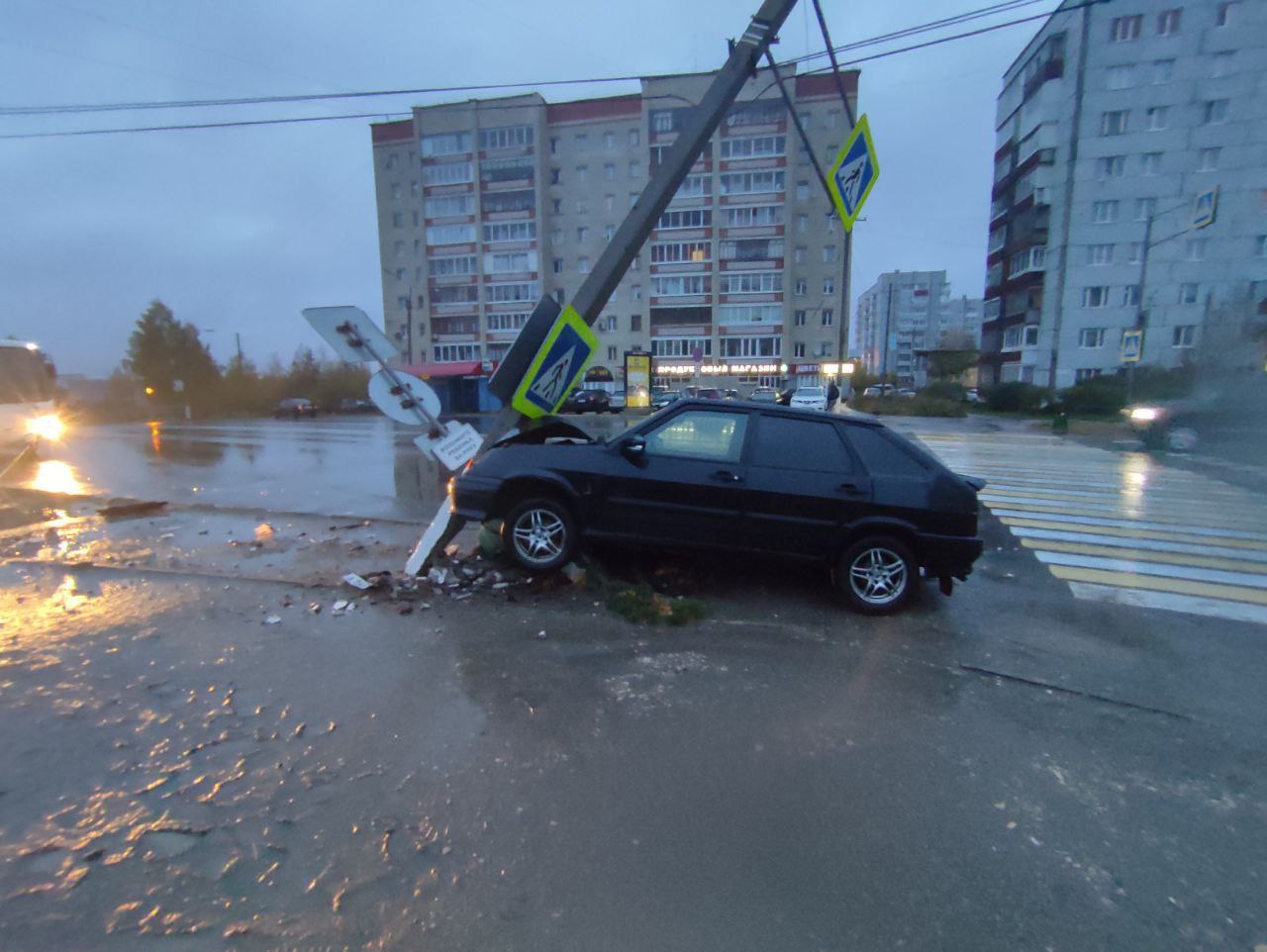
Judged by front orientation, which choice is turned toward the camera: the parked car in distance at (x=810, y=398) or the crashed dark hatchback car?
the parked car in distance

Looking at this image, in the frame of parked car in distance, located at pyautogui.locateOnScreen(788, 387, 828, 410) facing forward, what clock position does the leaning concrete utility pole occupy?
The leaning concrete utility pole is roughly at 12 o'clock from the parked car in distance.

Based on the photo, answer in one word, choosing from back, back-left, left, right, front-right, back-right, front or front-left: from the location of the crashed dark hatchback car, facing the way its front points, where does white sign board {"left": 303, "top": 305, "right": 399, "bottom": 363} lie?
front

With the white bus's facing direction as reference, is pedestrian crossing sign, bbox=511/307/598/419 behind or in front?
in front

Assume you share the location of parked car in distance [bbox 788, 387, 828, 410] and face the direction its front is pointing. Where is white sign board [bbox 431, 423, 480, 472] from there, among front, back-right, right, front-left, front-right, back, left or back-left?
front

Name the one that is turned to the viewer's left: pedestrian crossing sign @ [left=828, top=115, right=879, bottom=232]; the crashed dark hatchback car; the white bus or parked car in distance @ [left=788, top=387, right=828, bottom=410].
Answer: the crashed dark hatchback car

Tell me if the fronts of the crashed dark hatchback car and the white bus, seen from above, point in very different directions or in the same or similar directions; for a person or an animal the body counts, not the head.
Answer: very different directions

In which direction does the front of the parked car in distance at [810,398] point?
toward the camera

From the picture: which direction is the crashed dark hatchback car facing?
to the viewer's left

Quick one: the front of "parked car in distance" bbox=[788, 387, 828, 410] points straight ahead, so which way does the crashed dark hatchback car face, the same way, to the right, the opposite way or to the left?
to the right

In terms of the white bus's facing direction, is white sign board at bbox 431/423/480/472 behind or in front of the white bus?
in front

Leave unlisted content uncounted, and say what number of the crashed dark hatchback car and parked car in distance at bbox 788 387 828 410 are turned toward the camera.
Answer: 1

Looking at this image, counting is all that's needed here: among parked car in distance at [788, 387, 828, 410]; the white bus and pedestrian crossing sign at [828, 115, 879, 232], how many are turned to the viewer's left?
0

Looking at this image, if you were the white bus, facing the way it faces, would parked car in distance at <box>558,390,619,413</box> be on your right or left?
on your left

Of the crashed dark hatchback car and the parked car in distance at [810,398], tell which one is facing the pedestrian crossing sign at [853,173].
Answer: the parked car in distance
